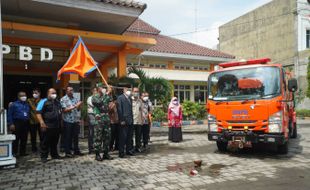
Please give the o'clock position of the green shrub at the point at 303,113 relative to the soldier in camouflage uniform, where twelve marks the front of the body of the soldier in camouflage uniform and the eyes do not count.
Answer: The green shrub is roughly at 9 o'clock from the soldier in camouflage uniform.

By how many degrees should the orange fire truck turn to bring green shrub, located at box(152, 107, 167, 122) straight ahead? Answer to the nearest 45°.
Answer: approximately 135° to its right

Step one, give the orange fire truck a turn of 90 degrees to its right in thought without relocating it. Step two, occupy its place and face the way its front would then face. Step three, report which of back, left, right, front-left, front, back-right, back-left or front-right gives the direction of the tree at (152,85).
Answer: front-right

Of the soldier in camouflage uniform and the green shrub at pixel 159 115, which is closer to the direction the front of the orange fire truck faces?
the soldier in camouflage uniform

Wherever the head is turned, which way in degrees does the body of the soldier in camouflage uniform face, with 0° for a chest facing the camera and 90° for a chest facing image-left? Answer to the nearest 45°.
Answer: approximately 315°

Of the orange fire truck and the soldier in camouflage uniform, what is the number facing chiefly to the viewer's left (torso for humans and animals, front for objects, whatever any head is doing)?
0

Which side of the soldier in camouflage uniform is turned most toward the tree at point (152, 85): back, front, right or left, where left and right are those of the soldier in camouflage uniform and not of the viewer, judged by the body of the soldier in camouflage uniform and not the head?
left

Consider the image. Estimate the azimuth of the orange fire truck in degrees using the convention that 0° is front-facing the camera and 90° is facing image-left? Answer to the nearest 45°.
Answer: approximately 0°

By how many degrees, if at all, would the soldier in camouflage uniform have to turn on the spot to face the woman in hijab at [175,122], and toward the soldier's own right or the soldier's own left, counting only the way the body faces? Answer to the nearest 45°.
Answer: approximately 90° to the soldier's own left

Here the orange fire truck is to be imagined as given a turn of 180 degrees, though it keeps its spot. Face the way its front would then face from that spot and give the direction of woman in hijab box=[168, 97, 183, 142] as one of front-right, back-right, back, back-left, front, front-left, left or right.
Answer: front-left
